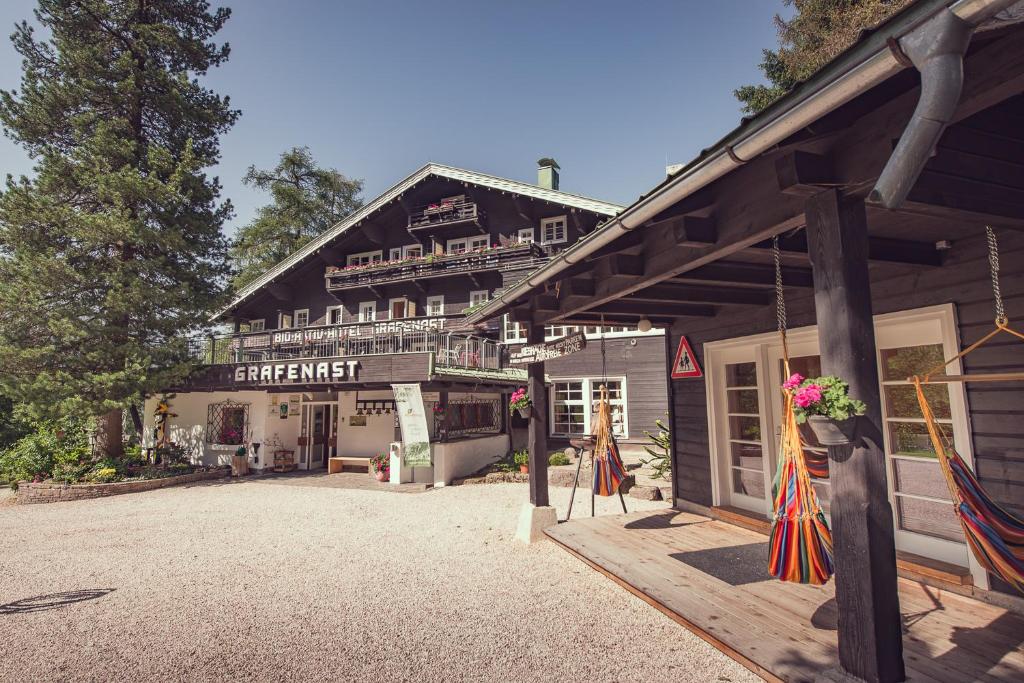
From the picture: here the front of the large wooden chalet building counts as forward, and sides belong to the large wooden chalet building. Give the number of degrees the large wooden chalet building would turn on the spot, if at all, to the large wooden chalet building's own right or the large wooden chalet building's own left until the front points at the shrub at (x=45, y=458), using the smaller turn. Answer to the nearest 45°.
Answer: approximately 45° to the large wooden chalet building's own right

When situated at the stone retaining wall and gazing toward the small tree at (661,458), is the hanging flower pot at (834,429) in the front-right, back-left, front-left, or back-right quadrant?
front-right

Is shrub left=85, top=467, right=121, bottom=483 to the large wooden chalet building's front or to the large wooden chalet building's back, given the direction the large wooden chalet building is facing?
to the front

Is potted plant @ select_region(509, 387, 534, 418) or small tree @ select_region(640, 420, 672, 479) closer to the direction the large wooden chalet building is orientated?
the potted plant

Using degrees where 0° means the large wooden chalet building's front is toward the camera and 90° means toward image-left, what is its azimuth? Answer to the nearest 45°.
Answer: approximately 45°

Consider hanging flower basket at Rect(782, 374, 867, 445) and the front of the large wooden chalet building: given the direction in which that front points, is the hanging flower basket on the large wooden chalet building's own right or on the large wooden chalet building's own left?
on the large wooden chalet building's own left

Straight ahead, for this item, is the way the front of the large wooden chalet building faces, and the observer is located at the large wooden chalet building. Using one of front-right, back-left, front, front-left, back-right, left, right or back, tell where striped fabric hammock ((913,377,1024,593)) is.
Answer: front-left

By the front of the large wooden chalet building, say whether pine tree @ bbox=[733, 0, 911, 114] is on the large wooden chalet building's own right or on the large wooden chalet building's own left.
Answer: on the large wooden chalet building's own left

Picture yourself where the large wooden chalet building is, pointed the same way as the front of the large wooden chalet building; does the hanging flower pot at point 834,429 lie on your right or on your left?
on your left

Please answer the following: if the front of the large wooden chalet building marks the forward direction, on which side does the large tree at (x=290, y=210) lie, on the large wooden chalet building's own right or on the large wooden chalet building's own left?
on the large wooden chalet building's own right
